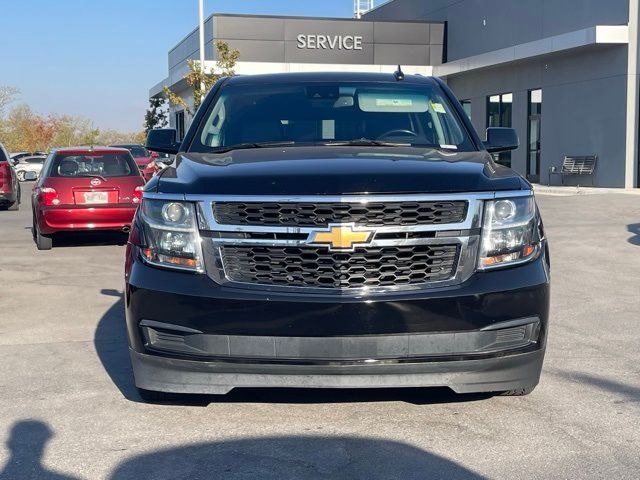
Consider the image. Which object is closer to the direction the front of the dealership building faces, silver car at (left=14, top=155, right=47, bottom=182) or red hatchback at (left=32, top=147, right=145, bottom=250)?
the red hatchback

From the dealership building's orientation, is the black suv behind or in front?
in front

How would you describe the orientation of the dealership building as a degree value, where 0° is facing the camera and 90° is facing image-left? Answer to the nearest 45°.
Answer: approximately 0°

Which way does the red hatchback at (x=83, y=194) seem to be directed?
away from the camera

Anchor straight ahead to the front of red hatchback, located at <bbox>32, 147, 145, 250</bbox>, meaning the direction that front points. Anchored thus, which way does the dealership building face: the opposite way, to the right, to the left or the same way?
the opposite way

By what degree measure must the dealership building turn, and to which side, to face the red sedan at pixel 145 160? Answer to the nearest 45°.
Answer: approximately 45° to its right

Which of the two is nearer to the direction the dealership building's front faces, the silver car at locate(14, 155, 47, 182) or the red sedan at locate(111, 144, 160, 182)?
the red sedan

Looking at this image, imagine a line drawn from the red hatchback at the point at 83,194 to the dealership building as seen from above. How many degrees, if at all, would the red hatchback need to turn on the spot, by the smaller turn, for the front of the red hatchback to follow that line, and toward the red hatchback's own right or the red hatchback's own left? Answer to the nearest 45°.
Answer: approximately 45° to the red hatchback's own right

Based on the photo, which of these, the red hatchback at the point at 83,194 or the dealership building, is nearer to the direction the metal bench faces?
the red hatchback

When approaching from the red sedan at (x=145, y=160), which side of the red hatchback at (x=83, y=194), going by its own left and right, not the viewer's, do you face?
front

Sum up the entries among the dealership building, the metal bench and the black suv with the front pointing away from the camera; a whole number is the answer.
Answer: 0

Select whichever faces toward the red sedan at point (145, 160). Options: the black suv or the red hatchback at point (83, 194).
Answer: the red hatchback at point (83, 194)

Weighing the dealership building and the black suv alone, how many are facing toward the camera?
2

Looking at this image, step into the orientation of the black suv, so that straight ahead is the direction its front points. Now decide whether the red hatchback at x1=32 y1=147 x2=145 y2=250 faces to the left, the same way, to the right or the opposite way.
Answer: the opposite way

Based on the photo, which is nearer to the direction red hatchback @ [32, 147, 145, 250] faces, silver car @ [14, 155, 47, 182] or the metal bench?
the silver car
